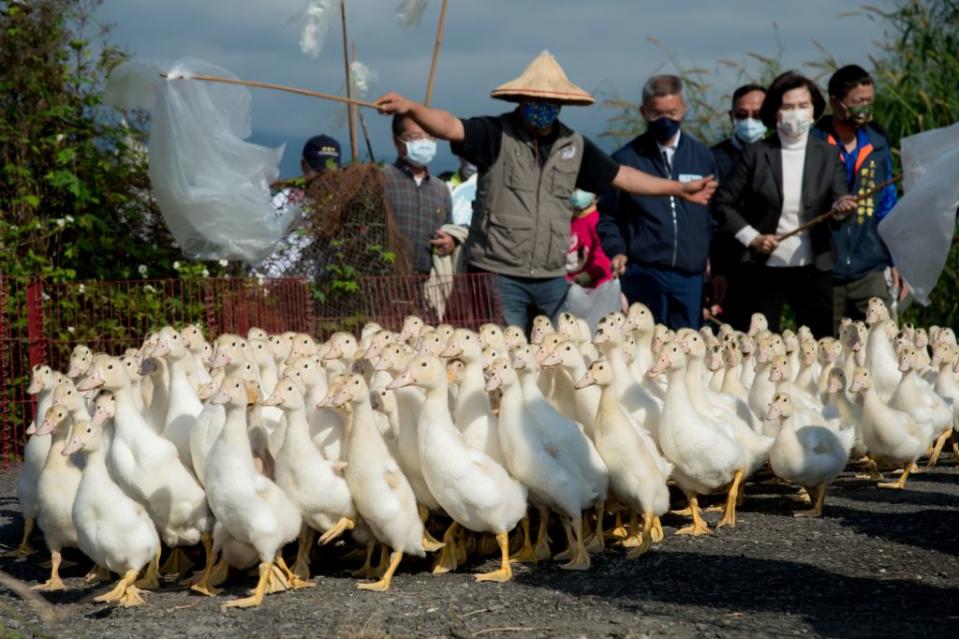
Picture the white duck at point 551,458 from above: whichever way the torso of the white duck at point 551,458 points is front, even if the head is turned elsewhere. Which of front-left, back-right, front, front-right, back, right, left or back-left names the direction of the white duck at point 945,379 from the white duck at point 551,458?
back

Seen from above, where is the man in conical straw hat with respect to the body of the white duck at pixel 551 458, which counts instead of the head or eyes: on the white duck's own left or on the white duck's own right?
on the white duck's own right

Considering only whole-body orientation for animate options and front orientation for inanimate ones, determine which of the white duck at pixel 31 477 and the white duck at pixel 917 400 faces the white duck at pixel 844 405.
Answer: the white duck at pixel 917 400

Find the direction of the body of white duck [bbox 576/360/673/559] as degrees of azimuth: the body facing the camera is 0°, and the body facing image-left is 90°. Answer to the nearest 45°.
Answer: approximately 45°

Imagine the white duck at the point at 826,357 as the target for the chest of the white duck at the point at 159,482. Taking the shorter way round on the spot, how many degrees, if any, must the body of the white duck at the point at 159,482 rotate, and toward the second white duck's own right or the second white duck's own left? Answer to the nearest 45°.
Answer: approximately 135° to the second white duck's own left

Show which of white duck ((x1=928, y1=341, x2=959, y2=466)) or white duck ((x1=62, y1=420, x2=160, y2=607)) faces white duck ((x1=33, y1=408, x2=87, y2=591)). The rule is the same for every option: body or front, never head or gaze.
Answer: white duck ((x1=928, y1=341, x2=959, y2=466))

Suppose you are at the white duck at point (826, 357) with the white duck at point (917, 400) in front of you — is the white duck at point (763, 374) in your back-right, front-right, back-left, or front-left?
back-right

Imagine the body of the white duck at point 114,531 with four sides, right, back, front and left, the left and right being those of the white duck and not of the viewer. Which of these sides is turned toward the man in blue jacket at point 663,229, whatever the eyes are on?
back

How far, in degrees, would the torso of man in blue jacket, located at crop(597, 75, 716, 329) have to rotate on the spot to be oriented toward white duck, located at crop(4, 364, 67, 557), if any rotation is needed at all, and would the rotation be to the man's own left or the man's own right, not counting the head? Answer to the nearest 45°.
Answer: approximately 45° to the man's own right

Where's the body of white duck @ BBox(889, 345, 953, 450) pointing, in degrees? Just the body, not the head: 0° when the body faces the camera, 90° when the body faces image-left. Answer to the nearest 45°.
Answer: approximately 45°

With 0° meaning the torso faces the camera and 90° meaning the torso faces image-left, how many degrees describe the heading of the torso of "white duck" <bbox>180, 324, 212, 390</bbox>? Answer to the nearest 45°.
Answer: approximately 45°

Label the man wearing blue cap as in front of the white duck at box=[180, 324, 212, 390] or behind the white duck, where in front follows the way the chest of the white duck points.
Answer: behind
